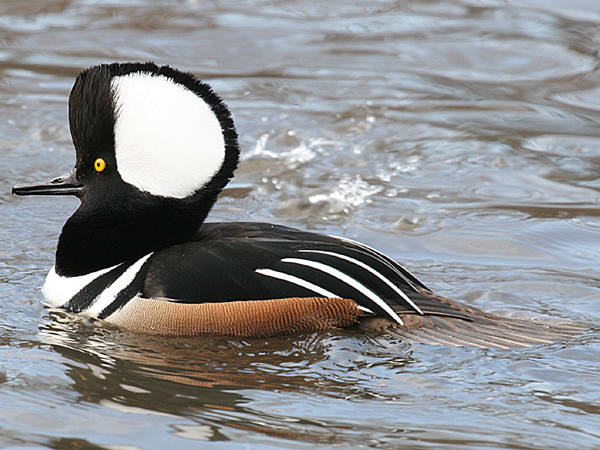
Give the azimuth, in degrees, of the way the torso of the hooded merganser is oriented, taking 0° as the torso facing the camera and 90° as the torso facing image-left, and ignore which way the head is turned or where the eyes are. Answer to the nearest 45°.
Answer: approximately 90°
